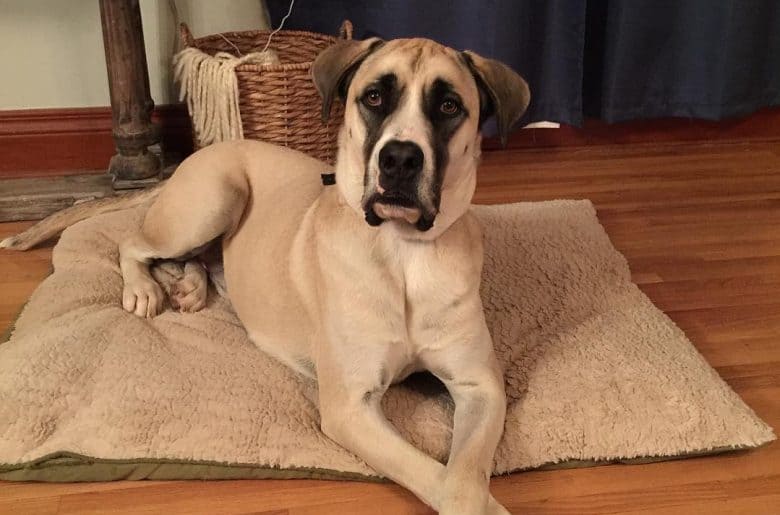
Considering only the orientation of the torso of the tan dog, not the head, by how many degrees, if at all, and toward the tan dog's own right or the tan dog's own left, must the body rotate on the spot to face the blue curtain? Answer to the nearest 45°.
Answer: approximately 90° to the tan dog's own left

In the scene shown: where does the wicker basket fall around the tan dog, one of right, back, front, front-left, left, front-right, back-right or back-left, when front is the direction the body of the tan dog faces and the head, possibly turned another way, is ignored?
back-left

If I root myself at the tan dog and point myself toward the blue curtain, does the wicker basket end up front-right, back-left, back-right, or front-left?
front-left

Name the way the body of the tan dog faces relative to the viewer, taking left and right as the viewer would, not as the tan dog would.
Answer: facing the viewer and to the right of the viewer
